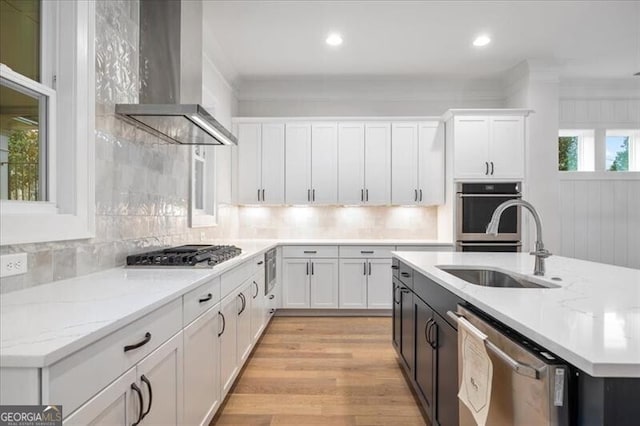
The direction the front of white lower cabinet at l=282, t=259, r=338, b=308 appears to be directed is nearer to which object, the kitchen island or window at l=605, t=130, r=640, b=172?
the kitchen island

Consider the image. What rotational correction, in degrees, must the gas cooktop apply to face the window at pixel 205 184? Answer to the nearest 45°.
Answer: approximately 135° to its left

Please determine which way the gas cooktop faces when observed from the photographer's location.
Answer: facing the viewer and to the right of the viewer

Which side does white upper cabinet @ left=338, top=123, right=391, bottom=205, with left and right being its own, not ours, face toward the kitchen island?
front

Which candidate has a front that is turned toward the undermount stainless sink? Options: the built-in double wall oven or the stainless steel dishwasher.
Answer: the built-in double wall oven

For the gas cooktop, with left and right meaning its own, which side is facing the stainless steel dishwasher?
front

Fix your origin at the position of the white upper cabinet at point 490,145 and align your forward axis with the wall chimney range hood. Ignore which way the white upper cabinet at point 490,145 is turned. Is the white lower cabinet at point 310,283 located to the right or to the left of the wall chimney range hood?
right

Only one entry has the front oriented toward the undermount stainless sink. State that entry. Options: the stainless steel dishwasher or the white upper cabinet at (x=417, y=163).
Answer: the white upper cabinet

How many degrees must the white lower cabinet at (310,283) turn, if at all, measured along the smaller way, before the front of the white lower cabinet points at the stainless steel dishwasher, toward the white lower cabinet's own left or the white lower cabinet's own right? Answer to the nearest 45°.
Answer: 0° — it already faces it

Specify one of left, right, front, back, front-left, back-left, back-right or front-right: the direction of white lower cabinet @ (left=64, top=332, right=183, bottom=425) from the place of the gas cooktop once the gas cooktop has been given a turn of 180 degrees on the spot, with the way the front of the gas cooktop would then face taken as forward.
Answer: back-left

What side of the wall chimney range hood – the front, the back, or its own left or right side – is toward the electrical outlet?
right

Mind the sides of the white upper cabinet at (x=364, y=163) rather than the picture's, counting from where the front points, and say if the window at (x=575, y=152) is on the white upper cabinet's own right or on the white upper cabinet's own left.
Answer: on the white upper cabinet's own left

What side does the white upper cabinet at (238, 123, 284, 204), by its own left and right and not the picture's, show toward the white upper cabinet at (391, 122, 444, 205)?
left

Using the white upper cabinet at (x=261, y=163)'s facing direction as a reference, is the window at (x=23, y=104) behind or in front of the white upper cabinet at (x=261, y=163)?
in front
